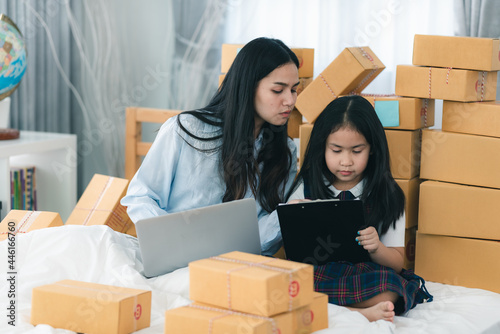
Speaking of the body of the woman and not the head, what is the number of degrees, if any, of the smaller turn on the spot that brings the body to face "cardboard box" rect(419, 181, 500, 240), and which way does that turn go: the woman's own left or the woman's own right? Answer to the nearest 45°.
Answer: approximately 45° to the woman's own left

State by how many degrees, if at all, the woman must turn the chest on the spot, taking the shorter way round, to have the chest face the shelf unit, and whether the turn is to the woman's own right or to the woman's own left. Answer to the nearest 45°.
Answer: approximately 180°

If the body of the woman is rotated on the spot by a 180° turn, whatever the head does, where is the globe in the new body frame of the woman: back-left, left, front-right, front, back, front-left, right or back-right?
front

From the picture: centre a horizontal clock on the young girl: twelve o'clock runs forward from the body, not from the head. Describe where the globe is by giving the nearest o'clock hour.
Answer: The globe is roughly at 4 o'clock from the young girl.

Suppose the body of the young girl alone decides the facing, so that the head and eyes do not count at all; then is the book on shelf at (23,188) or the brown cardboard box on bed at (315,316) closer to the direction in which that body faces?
the brown cardboard box on bed

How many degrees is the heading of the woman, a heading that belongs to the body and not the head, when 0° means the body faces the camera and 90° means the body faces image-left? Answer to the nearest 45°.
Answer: approximately 315°

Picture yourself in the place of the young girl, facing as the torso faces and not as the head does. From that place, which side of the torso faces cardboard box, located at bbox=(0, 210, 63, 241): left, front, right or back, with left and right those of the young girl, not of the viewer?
right

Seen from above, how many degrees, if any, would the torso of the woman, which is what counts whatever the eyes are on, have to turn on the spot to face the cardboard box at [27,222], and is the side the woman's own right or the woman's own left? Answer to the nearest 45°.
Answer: approximately 135° to the woman's own right
